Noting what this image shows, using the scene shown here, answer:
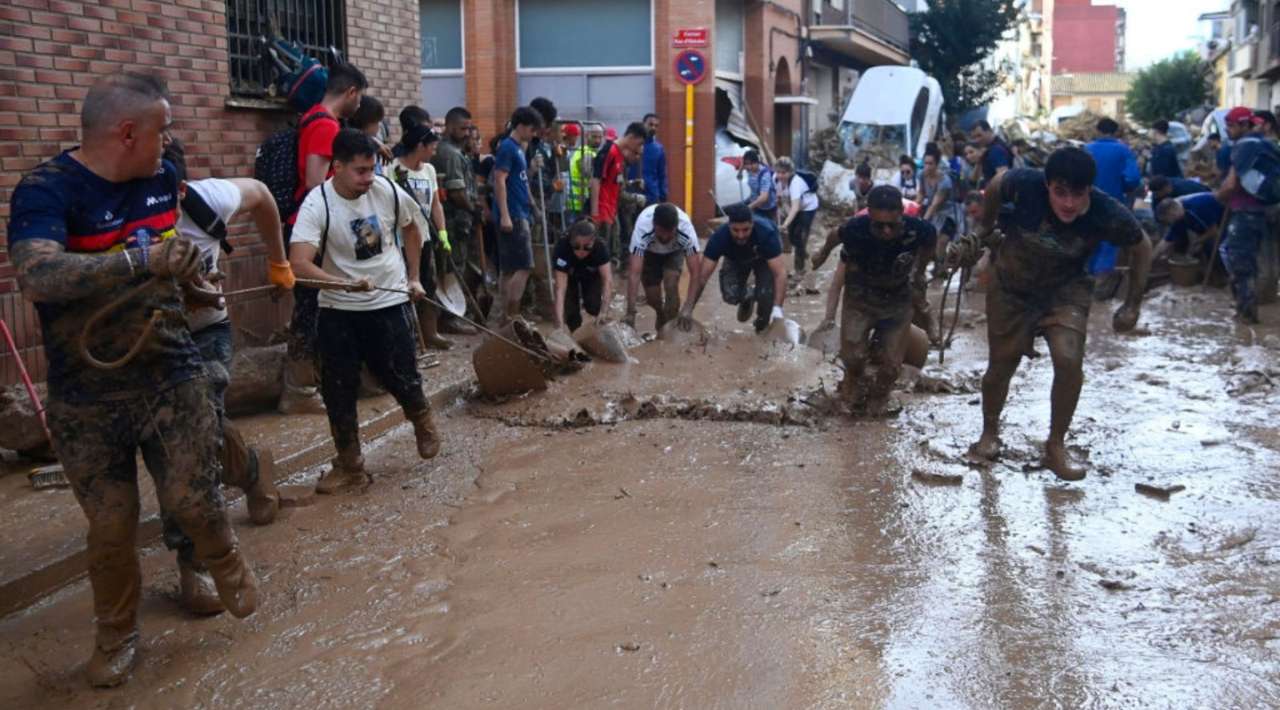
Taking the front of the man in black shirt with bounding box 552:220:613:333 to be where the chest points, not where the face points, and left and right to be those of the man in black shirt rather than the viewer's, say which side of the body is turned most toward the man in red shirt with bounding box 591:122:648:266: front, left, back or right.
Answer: back

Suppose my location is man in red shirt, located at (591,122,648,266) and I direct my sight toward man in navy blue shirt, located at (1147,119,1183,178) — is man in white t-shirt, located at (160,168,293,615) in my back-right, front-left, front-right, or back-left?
back-right

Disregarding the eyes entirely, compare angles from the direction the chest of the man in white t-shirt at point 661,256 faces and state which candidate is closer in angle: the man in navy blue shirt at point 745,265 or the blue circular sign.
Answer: the man in navy blue shirt

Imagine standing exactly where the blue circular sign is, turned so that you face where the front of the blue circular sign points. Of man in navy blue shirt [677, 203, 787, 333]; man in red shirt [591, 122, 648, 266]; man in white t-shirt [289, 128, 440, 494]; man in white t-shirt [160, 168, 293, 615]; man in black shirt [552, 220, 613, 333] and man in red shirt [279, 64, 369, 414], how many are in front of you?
6

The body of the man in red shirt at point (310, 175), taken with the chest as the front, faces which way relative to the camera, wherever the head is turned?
to the viewer's right

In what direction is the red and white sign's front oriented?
toward the camera

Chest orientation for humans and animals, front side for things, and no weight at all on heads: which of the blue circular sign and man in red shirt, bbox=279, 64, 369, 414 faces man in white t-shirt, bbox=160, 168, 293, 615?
the blue circular sign

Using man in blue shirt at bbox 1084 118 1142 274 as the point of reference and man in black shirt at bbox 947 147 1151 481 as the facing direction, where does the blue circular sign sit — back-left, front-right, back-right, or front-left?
back-right

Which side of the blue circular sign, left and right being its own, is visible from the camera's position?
front

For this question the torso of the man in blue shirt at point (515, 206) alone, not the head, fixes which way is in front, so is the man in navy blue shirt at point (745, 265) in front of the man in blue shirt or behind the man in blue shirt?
in front

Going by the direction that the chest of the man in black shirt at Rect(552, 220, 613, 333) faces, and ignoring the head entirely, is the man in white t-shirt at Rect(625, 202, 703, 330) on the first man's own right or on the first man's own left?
on the first man's own left
